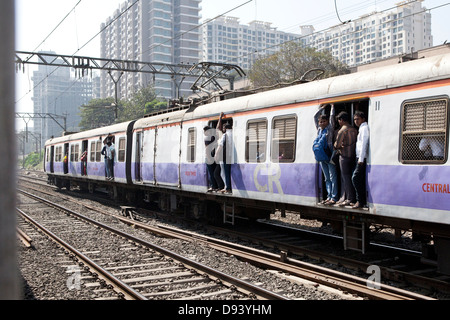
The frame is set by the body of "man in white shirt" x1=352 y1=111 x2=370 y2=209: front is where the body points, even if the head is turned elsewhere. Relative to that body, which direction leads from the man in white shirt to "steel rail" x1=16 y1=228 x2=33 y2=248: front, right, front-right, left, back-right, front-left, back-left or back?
front

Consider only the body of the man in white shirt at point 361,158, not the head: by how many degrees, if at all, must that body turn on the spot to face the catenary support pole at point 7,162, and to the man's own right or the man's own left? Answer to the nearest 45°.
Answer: approximately 90° to the man's own left

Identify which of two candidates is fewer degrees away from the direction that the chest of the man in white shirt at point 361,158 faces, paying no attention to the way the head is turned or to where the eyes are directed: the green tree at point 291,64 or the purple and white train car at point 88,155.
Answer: the purple and white train car

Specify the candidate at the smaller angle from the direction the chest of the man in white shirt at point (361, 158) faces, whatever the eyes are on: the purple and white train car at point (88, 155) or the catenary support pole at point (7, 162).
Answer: the purple and white train car

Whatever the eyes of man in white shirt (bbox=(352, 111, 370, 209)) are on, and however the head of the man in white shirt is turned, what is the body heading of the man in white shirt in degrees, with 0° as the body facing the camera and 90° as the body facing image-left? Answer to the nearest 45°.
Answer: approximately 90°

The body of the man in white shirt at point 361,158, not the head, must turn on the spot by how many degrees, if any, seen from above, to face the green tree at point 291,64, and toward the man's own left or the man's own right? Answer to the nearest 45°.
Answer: approximately 90° to the man's own right

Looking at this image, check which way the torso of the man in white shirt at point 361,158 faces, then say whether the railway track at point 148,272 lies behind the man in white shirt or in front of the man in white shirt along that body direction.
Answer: in front

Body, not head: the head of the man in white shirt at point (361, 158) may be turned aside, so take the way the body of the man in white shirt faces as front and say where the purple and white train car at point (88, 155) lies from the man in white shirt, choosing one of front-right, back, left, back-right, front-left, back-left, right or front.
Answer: front-right
